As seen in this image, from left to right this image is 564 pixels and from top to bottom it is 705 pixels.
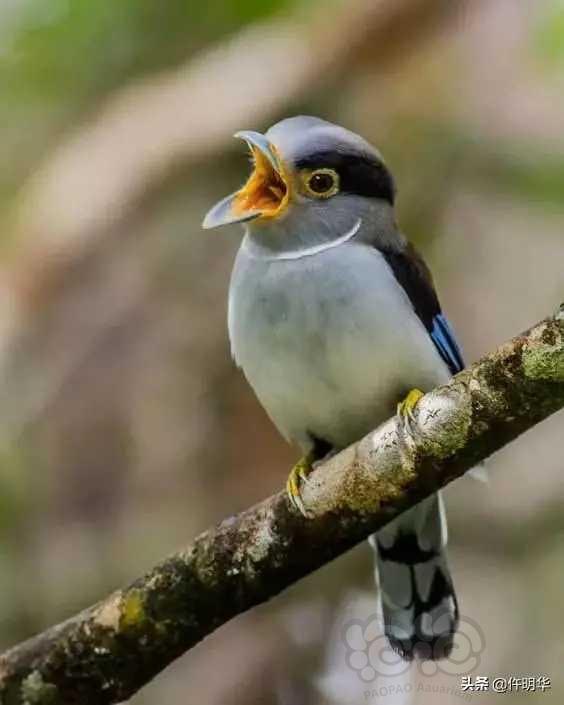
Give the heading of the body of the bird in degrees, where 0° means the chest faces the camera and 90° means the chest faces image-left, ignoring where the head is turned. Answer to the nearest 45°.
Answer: approximately 45°
